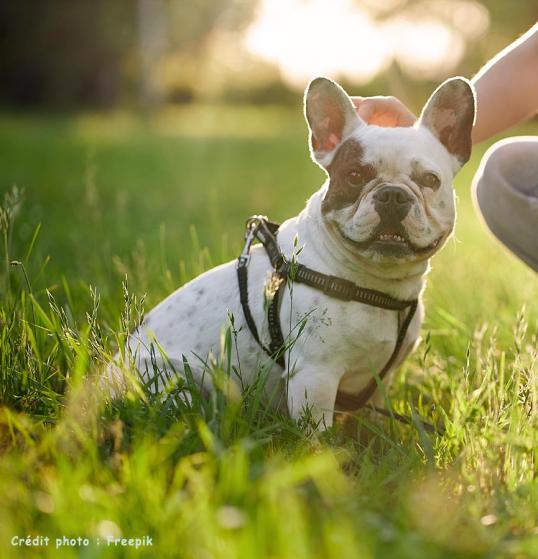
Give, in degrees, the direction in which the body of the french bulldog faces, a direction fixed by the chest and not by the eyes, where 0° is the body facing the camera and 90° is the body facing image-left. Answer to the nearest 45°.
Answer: approximately 315°

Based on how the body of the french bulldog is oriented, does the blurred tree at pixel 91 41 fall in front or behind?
behind
